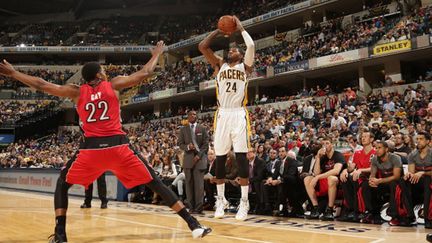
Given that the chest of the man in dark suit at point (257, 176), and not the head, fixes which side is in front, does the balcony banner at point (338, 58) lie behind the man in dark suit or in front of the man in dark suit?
behind

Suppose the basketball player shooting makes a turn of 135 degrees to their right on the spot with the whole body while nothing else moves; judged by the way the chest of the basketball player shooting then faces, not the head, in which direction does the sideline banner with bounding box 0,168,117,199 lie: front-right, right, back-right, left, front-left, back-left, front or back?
front

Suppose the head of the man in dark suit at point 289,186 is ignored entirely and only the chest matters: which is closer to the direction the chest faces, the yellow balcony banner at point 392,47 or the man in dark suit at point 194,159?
the man in dark suit

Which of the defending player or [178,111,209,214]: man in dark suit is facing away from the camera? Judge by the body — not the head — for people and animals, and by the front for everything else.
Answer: the defending player

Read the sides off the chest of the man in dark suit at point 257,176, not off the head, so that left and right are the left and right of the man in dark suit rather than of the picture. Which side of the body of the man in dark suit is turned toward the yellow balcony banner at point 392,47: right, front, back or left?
back

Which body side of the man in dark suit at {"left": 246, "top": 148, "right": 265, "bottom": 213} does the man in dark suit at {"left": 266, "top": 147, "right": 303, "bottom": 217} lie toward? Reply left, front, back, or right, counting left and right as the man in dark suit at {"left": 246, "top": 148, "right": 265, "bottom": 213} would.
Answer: left

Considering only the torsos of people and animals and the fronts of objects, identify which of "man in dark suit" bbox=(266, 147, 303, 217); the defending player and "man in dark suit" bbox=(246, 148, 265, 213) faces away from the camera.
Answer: the defending player

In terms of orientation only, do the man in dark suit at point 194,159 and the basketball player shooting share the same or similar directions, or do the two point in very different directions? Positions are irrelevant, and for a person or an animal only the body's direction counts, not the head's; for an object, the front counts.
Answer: same or similar directions

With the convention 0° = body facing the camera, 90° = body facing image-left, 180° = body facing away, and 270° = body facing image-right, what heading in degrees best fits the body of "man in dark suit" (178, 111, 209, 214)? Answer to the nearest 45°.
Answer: approximately 0°

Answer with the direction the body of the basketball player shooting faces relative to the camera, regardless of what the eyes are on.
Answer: toward the camera

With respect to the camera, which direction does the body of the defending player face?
away from the camera

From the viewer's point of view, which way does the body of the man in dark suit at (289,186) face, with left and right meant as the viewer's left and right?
facing the viewer and to the left of the viewer

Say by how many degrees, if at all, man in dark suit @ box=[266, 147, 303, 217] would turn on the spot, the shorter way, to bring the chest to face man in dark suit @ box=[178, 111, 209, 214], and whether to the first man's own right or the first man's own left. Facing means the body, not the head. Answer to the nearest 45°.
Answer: approximately 45° to the first man's own right

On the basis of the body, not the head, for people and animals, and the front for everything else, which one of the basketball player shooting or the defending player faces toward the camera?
the basketball player shooting

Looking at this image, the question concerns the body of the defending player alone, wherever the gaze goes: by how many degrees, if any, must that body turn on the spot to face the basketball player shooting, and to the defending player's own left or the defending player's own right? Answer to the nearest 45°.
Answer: approximately 45° to the defending player's own right

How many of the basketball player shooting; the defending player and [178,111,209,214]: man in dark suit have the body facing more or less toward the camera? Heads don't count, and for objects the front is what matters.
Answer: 2

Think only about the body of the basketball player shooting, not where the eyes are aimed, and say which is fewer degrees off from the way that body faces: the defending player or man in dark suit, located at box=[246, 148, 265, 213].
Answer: the defending player
